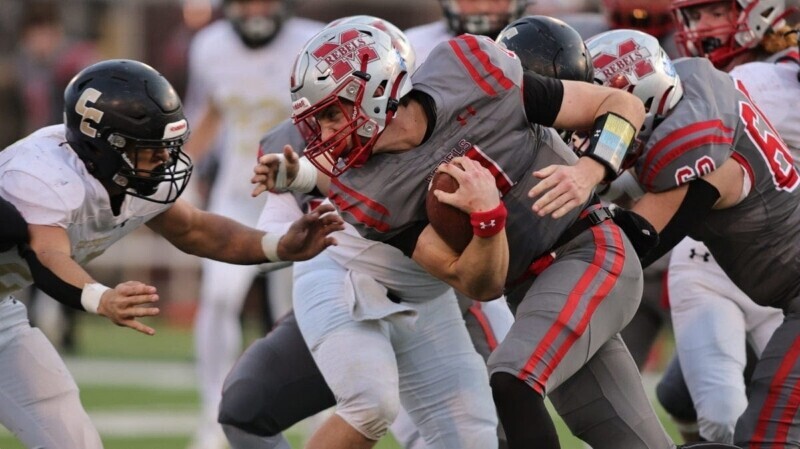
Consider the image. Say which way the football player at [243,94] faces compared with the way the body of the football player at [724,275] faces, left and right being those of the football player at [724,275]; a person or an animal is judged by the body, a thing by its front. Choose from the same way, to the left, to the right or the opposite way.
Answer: to the left

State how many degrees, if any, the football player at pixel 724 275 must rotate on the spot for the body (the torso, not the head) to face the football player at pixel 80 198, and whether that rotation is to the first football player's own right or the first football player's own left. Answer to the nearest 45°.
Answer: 0° — they already face them

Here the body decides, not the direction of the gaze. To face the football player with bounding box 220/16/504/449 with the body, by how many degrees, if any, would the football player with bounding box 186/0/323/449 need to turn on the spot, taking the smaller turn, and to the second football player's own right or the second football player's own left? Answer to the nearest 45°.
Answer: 0° — they already face them

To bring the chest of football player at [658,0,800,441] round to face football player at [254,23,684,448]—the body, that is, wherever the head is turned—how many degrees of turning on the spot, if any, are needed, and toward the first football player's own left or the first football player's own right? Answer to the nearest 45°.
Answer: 0° — they already face them

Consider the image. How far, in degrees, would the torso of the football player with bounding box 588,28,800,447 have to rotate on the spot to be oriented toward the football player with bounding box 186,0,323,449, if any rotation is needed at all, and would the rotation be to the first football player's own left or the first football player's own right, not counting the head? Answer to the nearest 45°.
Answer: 0° — they already face them

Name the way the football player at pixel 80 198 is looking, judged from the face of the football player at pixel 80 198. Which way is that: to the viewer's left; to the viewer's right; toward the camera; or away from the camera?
to the viewer's right

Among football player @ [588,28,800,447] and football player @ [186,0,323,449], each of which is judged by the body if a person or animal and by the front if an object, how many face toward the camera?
1

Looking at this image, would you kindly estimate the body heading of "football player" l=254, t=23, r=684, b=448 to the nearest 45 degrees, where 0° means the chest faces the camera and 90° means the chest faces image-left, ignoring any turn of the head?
approximately 45°
